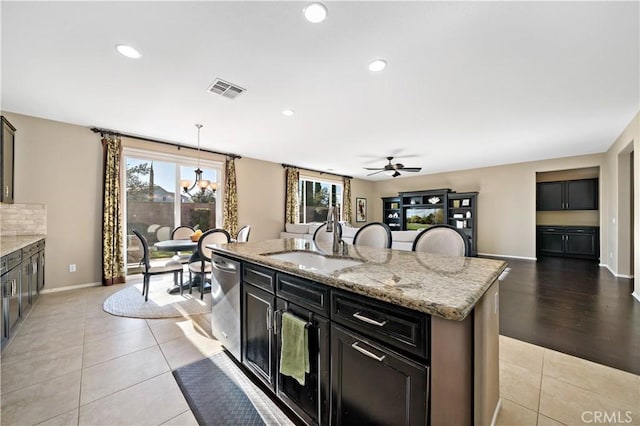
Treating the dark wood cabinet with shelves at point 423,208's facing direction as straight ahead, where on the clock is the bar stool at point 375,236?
The bar stool is roughly at 12 o'clock from the dark wood cabinet with shelves.

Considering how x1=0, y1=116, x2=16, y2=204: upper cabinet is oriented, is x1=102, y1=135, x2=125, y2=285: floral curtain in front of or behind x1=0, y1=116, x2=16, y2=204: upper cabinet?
in front

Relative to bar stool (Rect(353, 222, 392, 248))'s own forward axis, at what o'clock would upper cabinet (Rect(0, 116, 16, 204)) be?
The upper cabinet is roughly at 1 o'clock from the bar stool.

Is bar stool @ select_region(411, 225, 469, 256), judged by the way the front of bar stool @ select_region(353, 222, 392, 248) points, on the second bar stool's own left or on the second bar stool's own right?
on the second bar stool's own left

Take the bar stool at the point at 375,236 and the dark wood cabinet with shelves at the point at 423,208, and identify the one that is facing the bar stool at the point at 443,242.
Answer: the dark wood cabinet with shelves

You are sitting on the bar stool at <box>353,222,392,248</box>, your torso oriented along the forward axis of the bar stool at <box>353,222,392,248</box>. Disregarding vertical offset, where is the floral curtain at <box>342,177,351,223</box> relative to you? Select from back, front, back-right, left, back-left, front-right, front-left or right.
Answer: back-right

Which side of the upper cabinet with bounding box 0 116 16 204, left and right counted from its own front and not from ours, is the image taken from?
right
